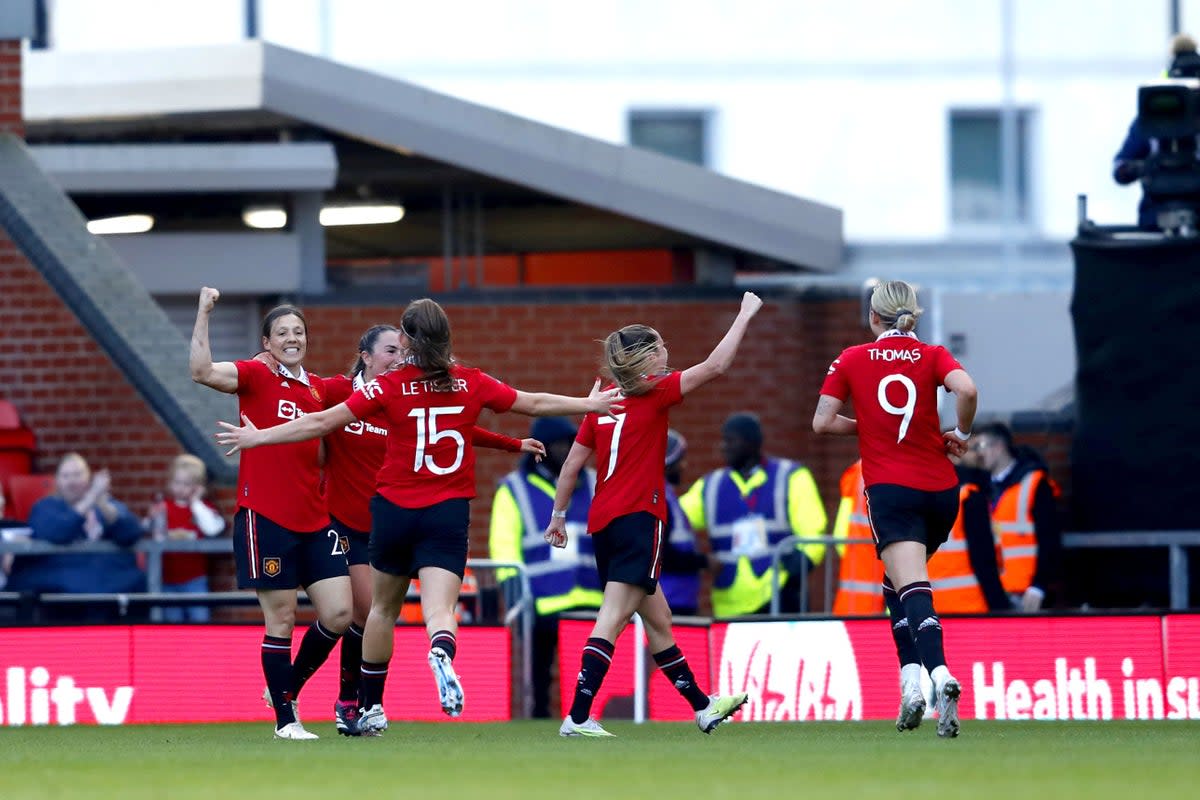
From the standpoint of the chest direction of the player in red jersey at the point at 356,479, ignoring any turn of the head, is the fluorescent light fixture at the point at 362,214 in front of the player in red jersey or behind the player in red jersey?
behind

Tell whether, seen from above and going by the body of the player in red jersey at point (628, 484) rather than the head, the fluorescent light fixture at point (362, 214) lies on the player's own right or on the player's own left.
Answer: on the player's own left

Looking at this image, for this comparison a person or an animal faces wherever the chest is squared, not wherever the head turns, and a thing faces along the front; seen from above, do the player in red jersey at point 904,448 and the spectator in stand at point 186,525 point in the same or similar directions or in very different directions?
very different directions

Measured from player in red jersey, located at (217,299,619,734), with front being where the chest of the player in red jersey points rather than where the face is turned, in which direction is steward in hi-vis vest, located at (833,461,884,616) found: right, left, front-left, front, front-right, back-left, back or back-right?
front-right

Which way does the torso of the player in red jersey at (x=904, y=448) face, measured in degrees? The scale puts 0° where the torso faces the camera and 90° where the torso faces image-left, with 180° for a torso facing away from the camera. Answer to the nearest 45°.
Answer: approximately 180°

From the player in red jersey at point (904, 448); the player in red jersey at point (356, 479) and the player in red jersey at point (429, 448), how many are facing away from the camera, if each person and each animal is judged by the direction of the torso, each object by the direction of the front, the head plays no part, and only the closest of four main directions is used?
2
